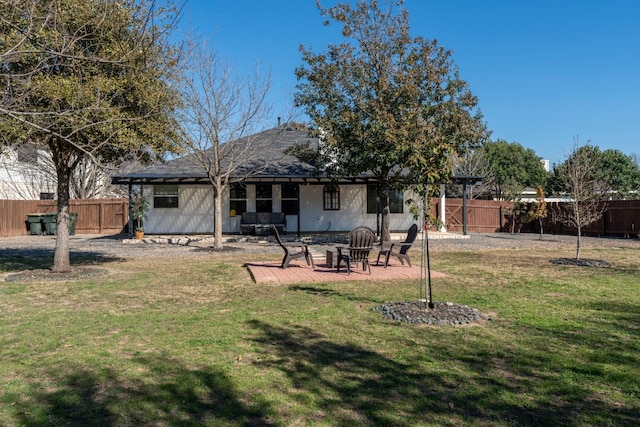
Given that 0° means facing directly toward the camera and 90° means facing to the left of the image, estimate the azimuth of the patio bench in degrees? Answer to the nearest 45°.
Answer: approximately 0°

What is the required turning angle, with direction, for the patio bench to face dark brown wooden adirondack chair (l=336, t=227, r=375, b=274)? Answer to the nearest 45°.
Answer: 0° — it already faces it

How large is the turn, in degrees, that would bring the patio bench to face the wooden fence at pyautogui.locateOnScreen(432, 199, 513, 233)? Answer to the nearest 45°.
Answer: approximately 90° to its left

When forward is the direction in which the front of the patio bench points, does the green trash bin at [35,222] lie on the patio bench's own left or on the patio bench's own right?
on the patio bench's own right

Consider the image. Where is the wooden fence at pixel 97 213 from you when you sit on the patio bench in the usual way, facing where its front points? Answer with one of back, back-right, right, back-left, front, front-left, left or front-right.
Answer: back-right

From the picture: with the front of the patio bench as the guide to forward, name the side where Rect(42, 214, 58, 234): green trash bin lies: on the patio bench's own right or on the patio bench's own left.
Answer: on the patio bench's own right

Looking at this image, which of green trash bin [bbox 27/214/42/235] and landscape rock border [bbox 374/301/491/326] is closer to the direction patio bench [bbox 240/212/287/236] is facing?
the landscape rock border

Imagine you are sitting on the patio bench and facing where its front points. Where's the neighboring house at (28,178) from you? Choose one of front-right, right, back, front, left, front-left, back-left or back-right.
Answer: back-right

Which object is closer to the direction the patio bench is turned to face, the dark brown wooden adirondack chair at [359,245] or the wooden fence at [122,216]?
the dark brown wooden adirondack chair

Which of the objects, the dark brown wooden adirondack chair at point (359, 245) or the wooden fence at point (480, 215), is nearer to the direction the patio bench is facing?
the dark brown wooden adirondack chair

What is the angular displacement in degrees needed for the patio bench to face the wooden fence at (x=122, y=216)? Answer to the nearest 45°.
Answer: approximately 135° to its right

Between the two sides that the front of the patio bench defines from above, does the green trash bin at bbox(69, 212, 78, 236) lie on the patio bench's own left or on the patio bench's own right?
on the patio bench's own right

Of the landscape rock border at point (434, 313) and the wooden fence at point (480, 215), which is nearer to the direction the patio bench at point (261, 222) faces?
the landscape rock border

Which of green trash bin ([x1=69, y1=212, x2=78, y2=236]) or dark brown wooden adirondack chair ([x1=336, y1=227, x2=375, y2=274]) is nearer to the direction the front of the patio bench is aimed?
the dark brown wooden adirondack chair
